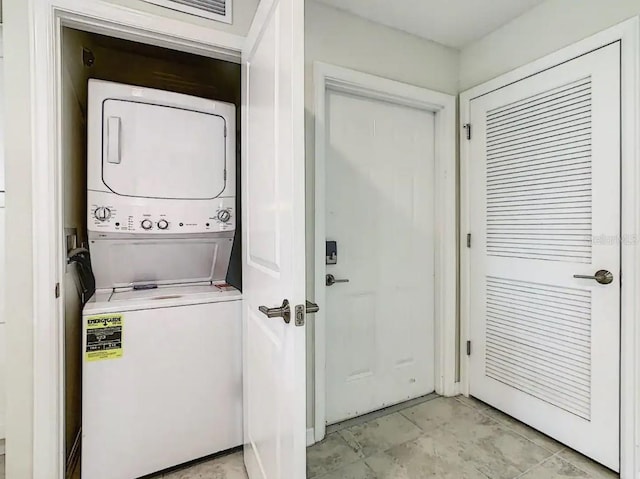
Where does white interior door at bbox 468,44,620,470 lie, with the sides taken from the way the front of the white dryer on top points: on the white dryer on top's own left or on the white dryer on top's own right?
on the white dryer on top's own left

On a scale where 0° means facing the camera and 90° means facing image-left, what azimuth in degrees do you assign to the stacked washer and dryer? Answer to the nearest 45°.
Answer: approximately 0°

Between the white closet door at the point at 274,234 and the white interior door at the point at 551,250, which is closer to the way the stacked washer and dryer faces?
the white closet door

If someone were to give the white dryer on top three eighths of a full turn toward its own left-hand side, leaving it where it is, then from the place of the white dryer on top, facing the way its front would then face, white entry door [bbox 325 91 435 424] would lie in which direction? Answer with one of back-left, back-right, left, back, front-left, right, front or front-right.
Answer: front-right

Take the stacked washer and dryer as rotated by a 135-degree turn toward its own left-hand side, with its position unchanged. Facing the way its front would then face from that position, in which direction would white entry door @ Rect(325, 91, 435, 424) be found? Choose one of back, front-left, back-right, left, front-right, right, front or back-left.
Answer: front-right

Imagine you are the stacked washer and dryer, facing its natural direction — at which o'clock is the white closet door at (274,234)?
The white closet door is roughly at 11 o'clock from the stacked washer and dryer.

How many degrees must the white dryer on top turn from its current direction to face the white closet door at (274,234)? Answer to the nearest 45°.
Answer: approximately 45° to its left
